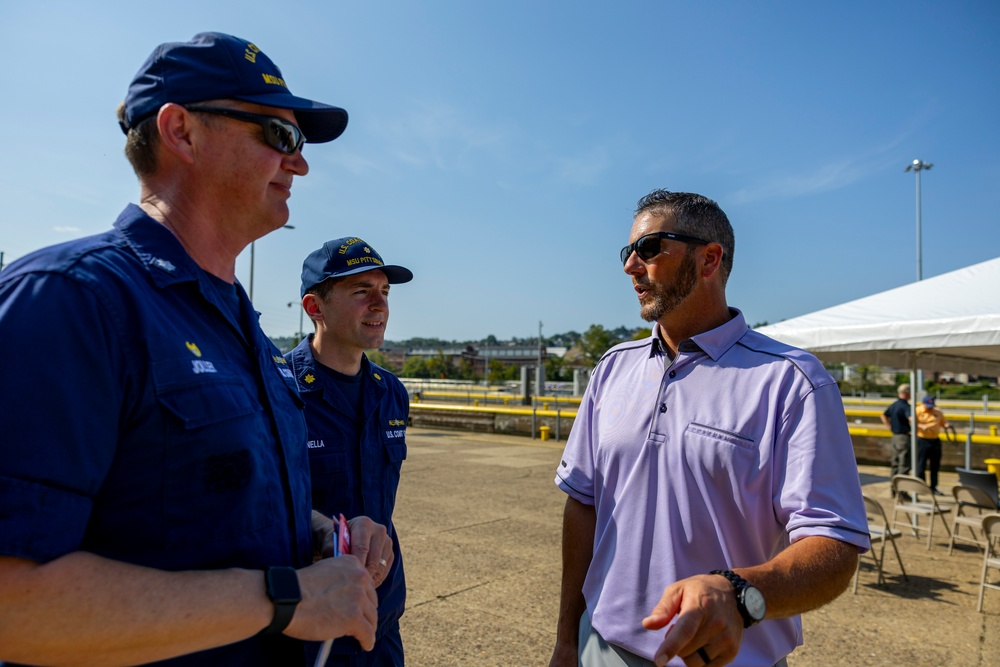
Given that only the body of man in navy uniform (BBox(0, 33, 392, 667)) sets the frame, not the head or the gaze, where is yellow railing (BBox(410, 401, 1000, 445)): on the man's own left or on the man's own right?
on the man's own left

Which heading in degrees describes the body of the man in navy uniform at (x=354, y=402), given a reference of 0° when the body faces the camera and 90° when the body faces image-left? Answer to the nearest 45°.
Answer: approximately 315°

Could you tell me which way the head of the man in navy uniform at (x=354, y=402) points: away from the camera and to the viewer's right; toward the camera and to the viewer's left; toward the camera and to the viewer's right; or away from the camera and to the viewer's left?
toward the camera and to the viewer's right

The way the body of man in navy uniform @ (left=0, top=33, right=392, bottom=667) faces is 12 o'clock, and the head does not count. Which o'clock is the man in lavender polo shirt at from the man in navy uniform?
The man in lavender polo shirt is roughly at 10 o'clock from the man in navy uniform.

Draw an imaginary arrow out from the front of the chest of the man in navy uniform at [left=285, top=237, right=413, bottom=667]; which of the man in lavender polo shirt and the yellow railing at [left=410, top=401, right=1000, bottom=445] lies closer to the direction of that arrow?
the man in lavender polo shirt

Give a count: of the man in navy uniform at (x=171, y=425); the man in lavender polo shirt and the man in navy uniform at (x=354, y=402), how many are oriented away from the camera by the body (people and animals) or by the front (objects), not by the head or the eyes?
0

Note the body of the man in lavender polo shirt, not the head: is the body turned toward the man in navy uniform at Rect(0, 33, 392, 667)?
yes

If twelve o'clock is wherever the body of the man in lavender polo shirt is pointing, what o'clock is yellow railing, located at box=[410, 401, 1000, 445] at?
The yellow railing is roughly at 5 o'clock from the man in lavender polo shirt.

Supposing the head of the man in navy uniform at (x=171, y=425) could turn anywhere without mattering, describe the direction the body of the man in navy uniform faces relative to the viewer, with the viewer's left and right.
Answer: facing the viewer and to the right of the viewer

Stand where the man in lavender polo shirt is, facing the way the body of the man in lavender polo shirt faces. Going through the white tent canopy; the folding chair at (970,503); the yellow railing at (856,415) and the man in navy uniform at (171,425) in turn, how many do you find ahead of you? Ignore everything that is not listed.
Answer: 1

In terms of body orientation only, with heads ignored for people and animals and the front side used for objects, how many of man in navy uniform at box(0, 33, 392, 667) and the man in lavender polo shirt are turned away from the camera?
0

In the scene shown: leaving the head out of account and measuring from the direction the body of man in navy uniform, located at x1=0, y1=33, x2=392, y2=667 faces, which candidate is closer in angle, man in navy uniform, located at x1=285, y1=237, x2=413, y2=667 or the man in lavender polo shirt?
the man in lavender polo shirt

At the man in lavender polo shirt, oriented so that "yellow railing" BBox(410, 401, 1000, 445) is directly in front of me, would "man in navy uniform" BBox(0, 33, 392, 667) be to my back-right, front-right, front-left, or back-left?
back-left

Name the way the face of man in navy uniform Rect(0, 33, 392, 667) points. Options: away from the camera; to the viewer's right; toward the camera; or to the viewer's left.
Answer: to the viewer's right

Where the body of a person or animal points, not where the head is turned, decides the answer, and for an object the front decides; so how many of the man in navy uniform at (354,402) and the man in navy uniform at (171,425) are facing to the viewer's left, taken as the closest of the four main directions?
0

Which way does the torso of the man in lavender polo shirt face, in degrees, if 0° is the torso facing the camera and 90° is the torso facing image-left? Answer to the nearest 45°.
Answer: approximately 45°
